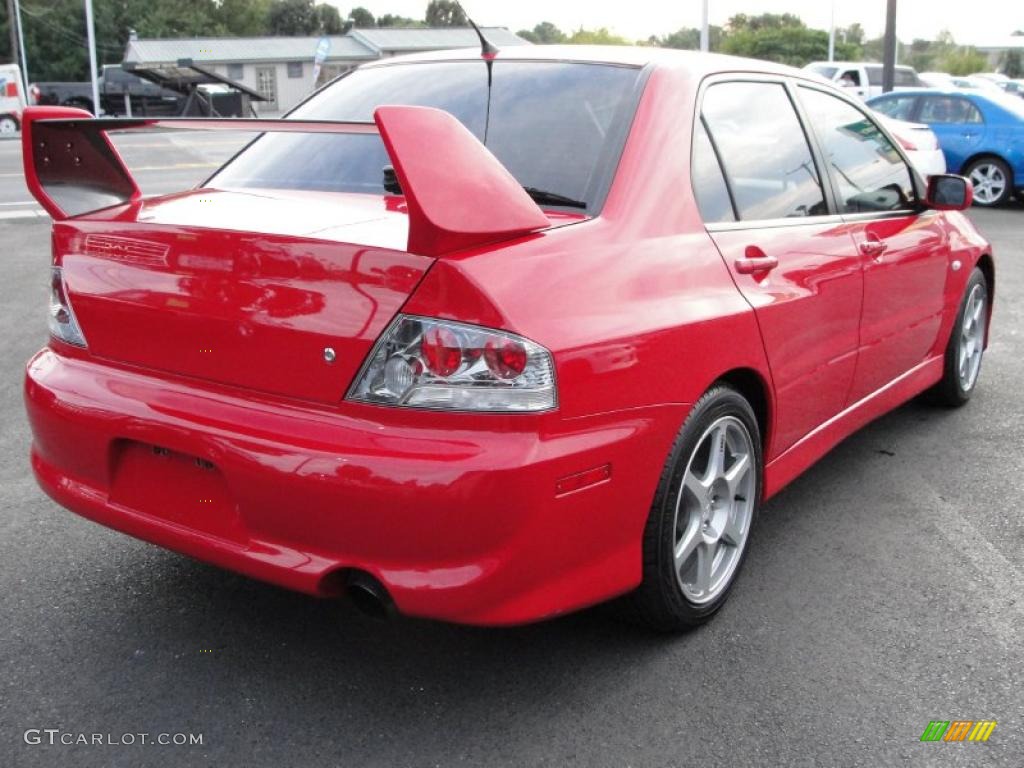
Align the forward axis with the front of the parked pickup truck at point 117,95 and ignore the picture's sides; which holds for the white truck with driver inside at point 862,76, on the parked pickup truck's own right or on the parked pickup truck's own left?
on the parked pickup truck's own right

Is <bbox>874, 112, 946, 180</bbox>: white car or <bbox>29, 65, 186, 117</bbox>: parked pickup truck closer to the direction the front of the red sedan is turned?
the white car

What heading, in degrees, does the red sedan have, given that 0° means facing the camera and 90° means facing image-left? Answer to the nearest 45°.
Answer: approximately 225°

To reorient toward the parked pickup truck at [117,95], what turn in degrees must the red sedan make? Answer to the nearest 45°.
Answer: approximately 45° to its left
